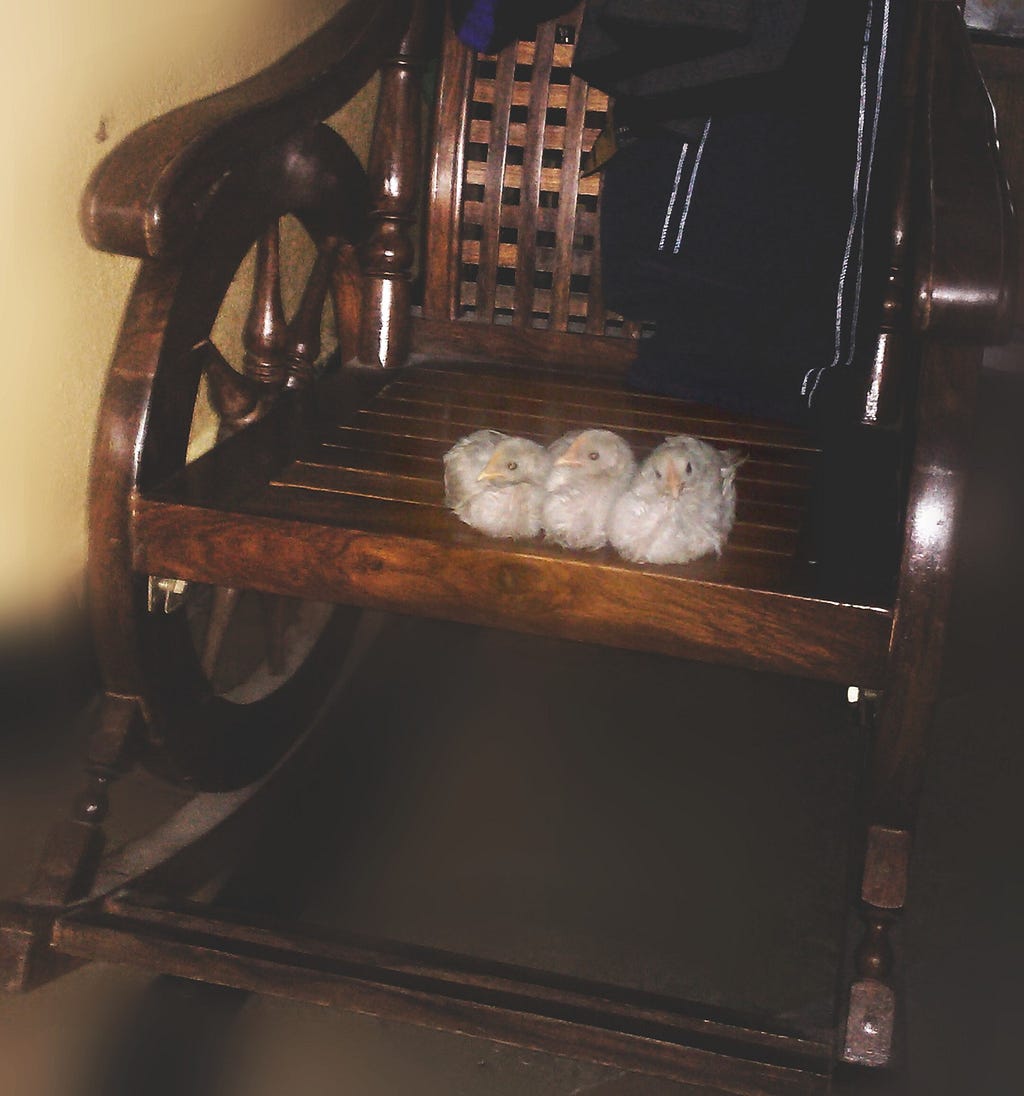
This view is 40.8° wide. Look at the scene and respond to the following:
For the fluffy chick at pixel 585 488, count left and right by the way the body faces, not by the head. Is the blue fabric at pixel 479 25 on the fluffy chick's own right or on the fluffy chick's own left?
on the fluffy chick's own right

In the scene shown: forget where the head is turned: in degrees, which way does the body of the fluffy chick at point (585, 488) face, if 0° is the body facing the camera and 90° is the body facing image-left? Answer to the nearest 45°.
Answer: approximately 45°

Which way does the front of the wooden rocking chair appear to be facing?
toward the camera
